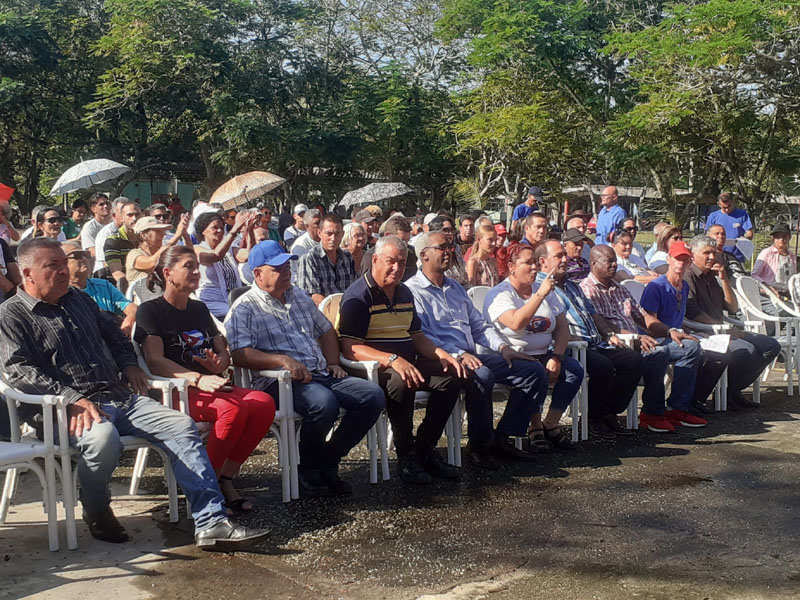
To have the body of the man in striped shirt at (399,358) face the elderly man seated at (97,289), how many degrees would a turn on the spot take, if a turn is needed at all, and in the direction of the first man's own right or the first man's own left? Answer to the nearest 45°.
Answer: approximately 135° to the first man's own right

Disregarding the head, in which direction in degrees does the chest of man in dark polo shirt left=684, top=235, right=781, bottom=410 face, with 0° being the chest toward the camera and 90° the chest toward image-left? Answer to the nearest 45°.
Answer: approximately 315°

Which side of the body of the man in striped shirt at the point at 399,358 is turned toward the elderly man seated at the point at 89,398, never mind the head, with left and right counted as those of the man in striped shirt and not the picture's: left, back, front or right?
right

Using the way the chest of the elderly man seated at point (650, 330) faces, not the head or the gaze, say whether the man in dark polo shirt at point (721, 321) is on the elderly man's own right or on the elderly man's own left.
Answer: on the elderly man's own left

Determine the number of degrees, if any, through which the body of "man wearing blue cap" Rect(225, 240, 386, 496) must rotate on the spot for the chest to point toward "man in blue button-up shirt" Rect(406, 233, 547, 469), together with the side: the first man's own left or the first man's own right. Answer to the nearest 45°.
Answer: approximately 90° to the first man's own left

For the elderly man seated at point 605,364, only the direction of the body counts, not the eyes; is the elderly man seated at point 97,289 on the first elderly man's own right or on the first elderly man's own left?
on the first elderly man's own right

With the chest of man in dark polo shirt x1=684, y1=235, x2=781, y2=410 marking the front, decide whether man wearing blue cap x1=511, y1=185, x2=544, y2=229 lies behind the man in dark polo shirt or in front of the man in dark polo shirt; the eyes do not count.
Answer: behind
